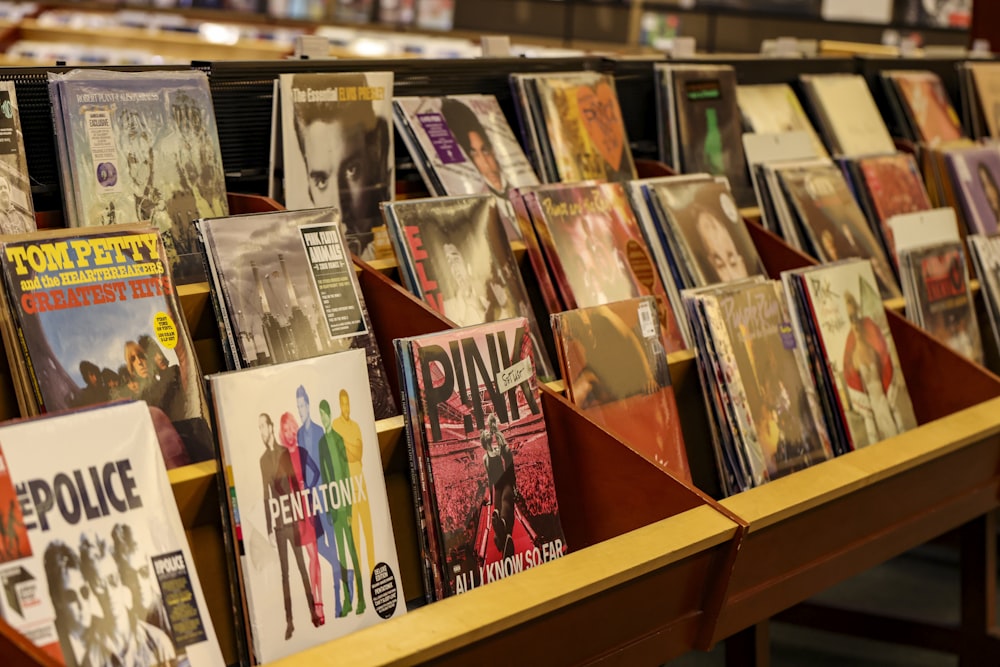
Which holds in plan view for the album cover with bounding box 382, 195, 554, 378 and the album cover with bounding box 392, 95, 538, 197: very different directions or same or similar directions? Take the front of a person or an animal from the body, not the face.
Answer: same or similar directions

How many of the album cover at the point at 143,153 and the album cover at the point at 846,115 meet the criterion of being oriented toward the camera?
2

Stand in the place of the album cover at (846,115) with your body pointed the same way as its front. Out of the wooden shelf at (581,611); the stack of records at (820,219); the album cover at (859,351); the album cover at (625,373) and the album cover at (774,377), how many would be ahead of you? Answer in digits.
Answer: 5

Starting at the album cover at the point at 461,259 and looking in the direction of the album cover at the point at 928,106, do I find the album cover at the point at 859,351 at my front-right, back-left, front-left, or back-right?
front-right

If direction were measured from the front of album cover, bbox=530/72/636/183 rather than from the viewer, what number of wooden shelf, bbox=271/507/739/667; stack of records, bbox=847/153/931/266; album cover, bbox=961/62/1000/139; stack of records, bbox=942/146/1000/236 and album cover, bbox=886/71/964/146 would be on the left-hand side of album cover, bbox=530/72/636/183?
4

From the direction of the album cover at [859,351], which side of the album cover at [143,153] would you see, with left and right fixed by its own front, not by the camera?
left

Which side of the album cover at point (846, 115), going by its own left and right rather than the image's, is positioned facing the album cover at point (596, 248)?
front

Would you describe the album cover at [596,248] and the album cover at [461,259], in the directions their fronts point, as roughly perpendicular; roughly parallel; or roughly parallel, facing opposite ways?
roughly parallel

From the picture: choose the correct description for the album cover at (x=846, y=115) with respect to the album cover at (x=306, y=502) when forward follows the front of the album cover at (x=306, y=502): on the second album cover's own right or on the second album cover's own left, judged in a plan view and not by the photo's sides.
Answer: on the second album cover's own left
